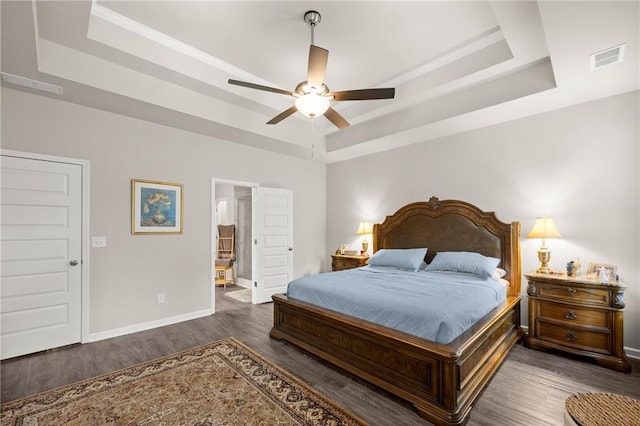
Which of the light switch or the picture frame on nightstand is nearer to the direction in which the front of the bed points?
the light switch

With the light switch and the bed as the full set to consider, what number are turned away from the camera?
0

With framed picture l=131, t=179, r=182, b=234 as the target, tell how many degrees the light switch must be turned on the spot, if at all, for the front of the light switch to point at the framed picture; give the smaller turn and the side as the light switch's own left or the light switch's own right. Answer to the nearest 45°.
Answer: approximately 90° to the light switch's own left

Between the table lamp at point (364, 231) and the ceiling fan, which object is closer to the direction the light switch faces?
the ceiling fan

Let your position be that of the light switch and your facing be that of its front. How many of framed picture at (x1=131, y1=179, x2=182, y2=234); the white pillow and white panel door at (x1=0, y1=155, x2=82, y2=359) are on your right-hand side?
1

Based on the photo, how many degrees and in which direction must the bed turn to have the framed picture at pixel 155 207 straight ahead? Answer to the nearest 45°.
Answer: approximately 45° to its right

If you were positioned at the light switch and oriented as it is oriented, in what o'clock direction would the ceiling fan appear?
The ceiling fan is roughly at 11 o'clock from the light switch.

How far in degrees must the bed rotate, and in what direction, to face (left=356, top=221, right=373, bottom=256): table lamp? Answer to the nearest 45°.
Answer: approximately 135° to its right

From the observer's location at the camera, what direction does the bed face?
facing the viewer and to the left of the viewer

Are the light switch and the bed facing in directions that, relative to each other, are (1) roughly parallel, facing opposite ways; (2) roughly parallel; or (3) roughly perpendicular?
roughly perpendicular

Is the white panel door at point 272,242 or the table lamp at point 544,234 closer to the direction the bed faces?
the white panel door

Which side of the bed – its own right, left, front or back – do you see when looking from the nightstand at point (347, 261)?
right

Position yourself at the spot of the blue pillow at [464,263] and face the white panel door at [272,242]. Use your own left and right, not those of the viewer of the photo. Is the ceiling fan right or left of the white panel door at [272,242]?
left

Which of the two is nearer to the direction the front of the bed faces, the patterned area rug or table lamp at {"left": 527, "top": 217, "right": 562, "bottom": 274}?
the patterned area rug

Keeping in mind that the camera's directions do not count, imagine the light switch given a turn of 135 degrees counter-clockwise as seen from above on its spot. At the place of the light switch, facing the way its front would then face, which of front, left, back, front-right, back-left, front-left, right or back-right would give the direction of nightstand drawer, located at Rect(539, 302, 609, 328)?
right

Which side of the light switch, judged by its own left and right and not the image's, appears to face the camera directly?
front

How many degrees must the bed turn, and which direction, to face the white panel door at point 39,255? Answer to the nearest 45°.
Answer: approximately 45° to its right

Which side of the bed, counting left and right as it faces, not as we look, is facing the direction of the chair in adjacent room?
right
